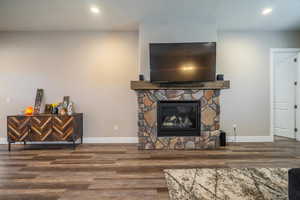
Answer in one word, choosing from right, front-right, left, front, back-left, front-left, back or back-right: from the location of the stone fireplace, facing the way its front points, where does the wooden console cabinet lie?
right

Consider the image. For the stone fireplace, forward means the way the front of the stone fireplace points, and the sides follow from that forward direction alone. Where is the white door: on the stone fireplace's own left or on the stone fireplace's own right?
on the stone fireplace's own left

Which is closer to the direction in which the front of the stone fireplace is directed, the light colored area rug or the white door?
the light colored area rug

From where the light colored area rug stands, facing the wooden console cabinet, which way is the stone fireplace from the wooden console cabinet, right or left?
right

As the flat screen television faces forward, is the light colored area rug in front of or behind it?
in front

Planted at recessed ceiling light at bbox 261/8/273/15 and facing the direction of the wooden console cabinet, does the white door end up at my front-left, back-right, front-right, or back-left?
back-right

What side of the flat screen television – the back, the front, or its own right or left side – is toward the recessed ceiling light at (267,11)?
left

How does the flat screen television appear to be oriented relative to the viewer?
toward the camera

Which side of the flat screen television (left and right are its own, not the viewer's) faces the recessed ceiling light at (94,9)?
right

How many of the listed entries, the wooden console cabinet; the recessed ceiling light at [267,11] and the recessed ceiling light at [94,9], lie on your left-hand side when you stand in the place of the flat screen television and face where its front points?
1

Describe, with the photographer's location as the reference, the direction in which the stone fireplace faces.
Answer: facing the viewer
